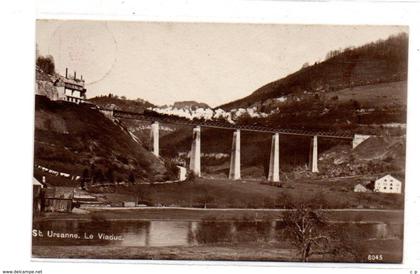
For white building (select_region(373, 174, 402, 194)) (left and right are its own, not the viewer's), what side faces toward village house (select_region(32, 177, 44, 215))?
right

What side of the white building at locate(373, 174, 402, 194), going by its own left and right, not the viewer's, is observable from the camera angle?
front

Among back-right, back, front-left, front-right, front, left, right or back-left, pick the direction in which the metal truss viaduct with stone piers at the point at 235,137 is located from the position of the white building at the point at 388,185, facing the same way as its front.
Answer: right
